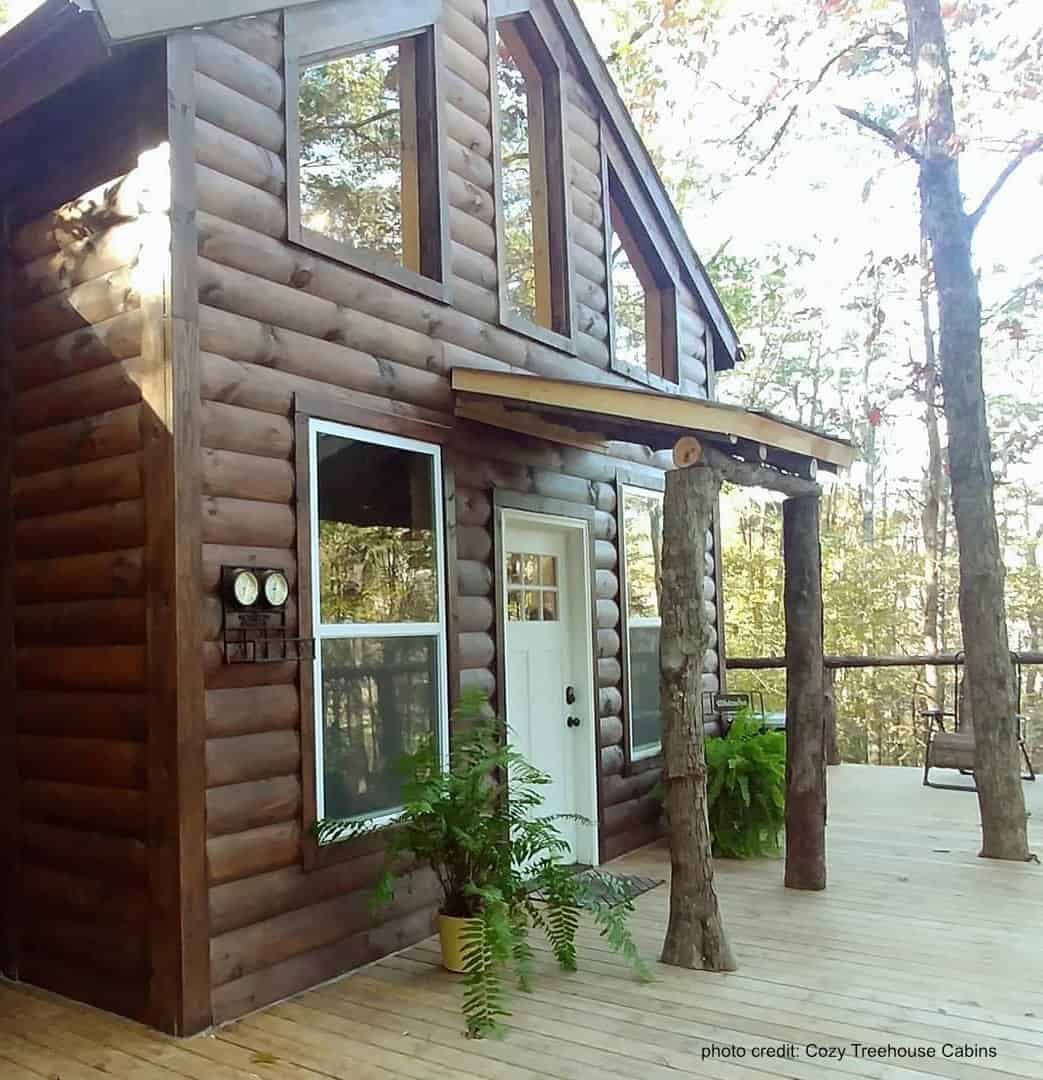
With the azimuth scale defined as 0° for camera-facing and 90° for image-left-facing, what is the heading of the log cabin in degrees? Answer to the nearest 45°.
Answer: approximately 315°

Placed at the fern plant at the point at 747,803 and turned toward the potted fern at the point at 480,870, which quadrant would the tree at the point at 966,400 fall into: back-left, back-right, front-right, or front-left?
back-left

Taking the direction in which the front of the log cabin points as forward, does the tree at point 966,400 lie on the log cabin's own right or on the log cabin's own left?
on the log cabin's own left
